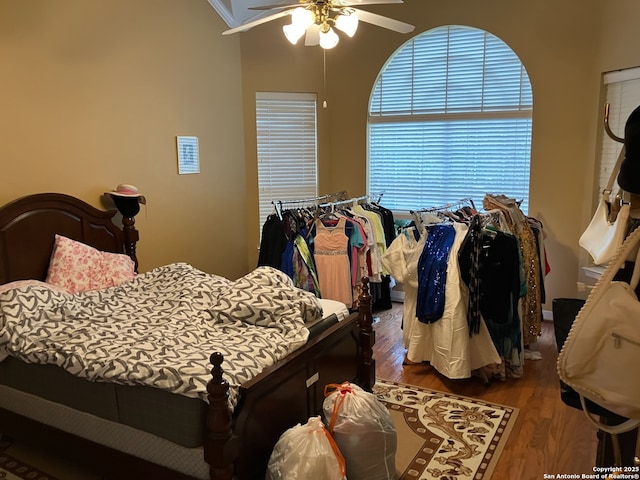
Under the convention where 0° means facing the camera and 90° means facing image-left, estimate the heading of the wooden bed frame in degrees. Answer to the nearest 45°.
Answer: approximately 315°

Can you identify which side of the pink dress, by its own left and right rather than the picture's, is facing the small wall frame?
right

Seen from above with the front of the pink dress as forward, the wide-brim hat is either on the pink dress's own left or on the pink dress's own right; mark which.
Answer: on the pink dress's own right

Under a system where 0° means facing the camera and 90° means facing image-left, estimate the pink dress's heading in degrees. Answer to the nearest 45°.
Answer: approximately 0°

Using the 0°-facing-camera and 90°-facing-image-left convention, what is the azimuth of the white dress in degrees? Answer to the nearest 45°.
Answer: approximately 0°

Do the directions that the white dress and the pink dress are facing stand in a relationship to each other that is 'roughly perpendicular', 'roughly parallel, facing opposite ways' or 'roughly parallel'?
roughly parallel

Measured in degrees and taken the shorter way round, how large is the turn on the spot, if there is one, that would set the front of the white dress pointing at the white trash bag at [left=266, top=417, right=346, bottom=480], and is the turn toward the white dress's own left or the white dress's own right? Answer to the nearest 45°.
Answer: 0° — it already faces it

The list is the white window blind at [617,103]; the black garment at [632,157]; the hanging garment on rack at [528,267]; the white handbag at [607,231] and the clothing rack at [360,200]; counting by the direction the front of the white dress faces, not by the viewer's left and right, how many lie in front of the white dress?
2

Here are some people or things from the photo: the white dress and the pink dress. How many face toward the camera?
2

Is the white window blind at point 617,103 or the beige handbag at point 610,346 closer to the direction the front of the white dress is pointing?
the beige handbag

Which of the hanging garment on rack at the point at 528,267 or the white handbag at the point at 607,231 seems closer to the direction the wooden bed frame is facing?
the white handbag

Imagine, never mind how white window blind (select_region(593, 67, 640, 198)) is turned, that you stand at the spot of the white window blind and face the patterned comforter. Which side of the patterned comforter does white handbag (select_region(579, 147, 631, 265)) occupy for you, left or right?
left

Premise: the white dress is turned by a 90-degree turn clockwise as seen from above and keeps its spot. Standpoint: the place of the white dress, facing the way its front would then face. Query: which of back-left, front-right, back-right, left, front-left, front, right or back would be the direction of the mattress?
front-left
